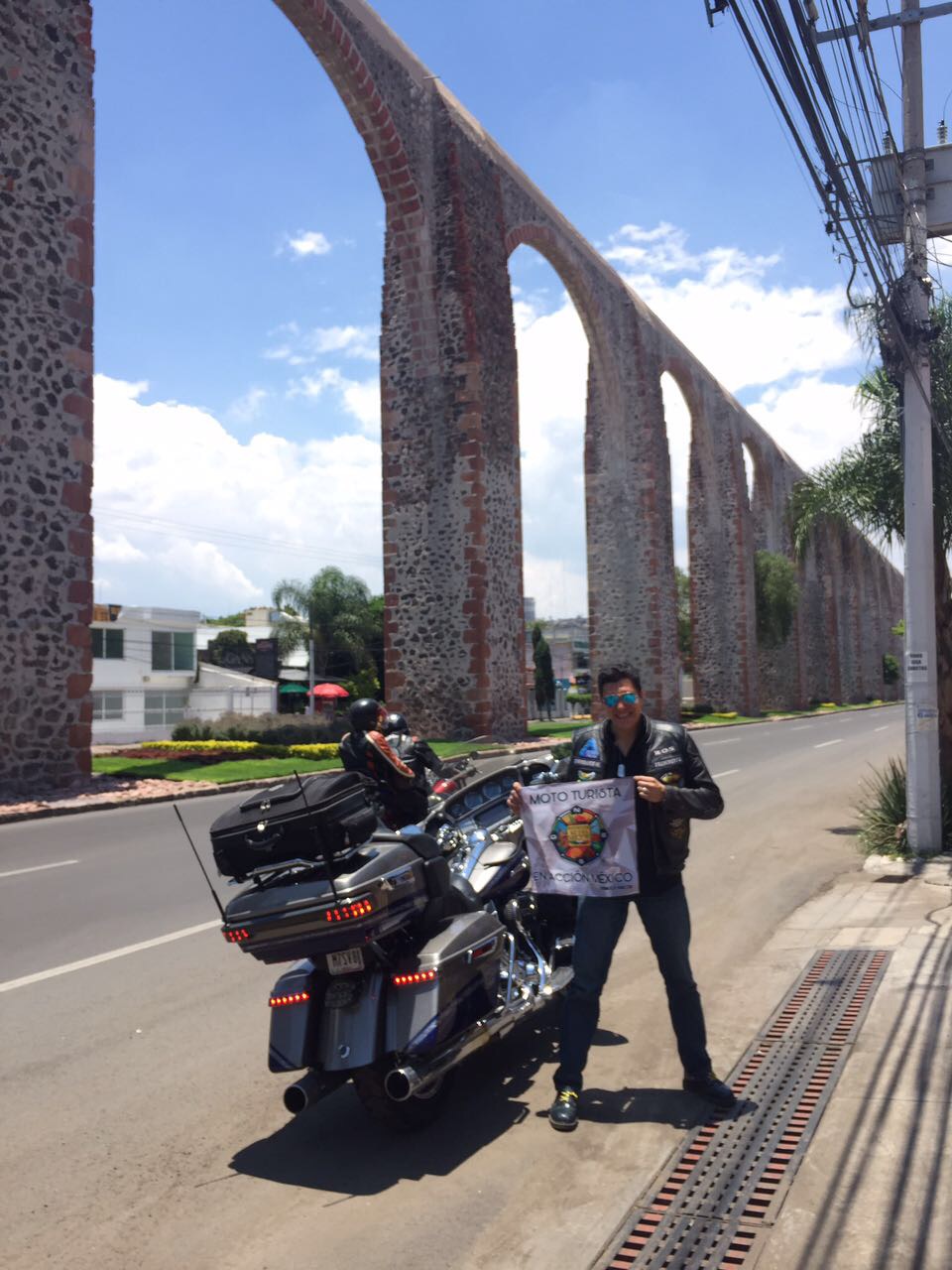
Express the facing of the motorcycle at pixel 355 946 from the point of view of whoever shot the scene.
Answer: facing away from the viewer and to the right of the viewer

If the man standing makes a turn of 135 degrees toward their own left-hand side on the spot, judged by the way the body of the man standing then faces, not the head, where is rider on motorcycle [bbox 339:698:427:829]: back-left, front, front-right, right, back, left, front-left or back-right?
left

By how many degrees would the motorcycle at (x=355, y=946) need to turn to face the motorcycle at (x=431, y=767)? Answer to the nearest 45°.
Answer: approximately 45° to its left

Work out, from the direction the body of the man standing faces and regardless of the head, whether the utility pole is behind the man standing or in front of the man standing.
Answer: behind

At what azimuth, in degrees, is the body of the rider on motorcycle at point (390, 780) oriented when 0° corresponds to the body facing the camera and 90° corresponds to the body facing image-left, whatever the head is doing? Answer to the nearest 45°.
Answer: approximately 225°
